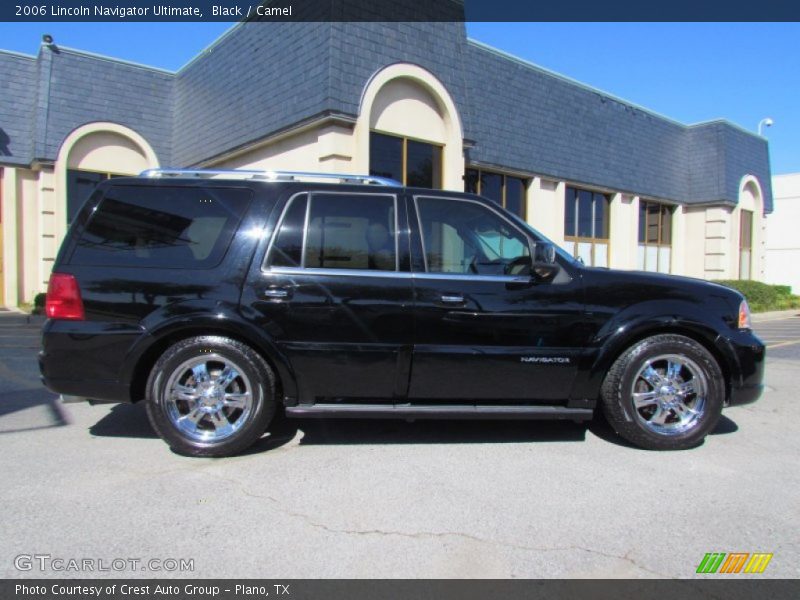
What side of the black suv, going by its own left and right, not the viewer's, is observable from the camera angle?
right

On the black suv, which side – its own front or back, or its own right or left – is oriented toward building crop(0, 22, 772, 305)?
left
